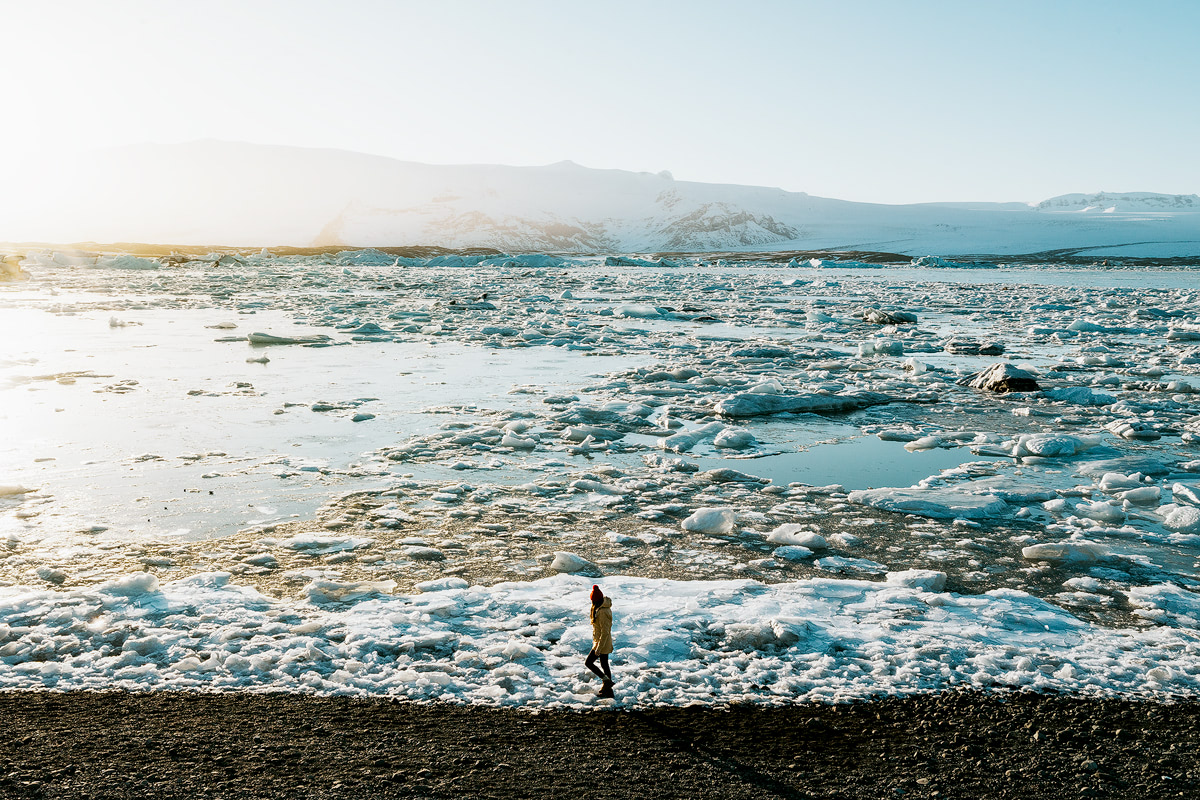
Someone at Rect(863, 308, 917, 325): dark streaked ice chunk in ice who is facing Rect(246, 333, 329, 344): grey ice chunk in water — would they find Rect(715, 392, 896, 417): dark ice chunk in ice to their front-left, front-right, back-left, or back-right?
front-left

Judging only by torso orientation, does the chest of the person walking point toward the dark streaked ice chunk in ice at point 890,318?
no

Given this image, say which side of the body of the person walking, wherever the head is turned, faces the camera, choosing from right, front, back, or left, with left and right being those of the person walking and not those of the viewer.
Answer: left

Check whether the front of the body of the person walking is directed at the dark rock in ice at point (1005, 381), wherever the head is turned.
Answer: no

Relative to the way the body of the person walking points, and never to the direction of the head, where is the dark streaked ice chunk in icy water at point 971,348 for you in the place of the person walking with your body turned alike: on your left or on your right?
on your right

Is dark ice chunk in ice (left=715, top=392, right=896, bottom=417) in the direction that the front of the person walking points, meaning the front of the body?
no

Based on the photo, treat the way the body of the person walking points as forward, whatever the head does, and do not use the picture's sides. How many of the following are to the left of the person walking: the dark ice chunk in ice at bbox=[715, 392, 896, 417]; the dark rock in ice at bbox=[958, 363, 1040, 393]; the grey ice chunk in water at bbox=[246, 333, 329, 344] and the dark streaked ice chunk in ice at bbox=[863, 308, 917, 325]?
0
